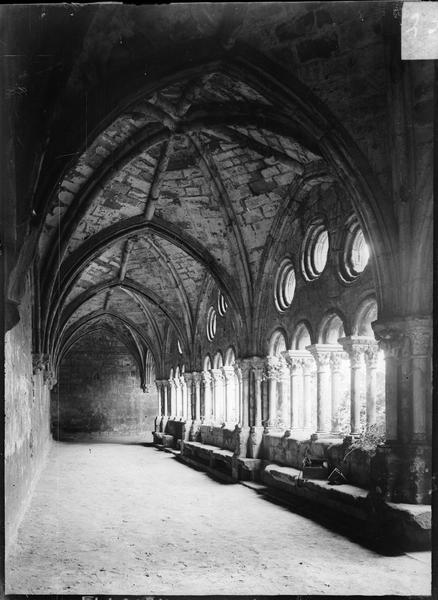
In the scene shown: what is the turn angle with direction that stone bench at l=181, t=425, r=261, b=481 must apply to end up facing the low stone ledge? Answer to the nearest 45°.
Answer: approximately 45° to its left

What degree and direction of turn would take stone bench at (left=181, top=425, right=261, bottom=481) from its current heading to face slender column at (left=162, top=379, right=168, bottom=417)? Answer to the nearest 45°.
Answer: approximately 135° to its right

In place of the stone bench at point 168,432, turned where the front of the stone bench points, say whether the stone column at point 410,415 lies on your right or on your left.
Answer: on your left

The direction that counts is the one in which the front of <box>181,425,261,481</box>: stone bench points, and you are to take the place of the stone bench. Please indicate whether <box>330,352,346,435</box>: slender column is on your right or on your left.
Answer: on your left

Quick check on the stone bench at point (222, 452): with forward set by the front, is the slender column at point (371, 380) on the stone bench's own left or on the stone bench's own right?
on the stone bench's own left

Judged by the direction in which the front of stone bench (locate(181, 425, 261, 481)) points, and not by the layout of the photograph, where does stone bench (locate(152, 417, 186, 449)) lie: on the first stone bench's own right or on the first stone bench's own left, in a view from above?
on the first stone bench's own right

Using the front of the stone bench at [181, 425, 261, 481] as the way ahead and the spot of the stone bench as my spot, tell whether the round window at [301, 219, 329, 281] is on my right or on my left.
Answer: on my left

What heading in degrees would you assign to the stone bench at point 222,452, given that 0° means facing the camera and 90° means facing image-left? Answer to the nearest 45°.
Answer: approximately 45°

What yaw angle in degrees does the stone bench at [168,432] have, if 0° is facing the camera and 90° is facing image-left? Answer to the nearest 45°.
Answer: approximately 45°
